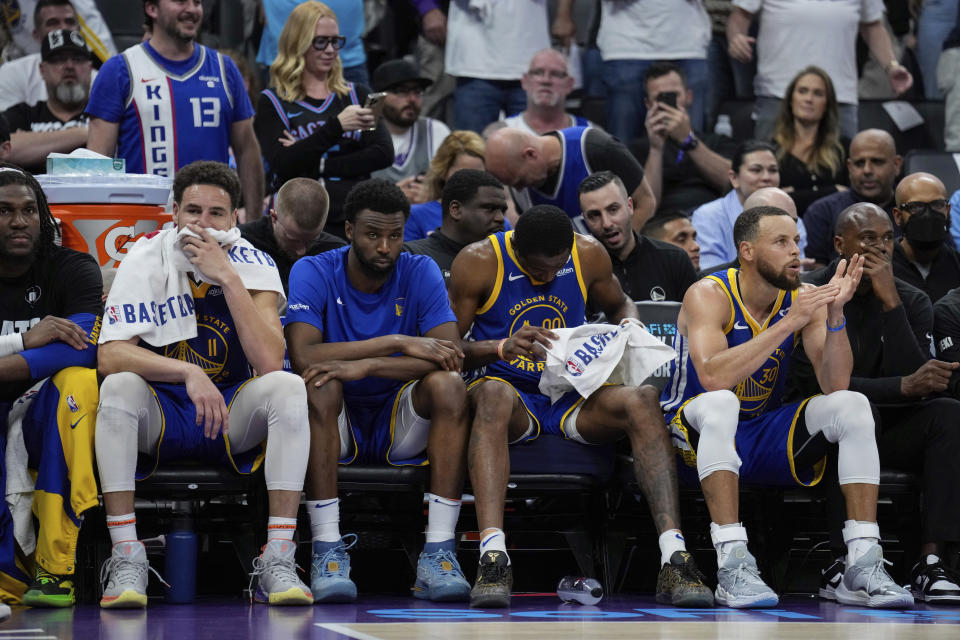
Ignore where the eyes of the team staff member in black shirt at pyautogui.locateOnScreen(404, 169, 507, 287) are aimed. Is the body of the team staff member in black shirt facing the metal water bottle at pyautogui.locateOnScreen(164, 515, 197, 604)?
no

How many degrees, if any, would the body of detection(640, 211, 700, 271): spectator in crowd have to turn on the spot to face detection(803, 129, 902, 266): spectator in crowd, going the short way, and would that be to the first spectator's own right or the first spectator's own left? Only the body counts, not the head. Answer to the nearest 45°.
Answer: approximately 90° to the first spectator's own left

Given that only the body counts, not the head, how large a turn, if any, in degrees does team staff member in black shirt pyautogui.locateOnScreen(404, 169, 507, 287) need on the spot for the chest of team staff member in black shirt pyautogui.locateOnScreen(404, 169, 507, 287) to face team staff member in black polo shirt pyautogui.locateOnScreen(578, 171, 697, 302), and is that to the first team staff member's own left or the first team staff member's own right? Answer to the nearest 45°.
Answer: approximately 45° to the first team staff member's own left

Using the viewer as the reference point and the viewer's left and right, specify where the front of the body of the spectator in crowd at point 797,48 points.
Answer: facing the viewer

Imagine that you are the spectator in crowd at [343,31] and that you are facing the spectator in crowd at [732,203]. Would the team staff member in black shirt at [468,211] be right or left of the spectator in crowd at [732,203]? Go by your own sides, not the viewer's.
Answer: right

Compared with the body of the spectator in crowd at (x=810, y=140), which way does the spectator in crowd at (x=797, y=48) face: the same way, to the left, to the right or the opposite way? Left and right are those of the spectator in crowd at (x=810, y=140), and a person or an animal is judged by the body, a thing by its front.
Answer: the same way

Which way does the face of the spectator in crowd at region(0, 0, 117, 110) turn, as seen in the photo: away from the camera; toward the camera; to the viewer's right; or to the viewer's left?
toward the camera

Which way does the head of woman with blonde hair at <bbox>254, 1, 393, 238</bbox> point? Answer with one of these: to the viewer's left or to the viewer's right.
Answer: to the viewer's right

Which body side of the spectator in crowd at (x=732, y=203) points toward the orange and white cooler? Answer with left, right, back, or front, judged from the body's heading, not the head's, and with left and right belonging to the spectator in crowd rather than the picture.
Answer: right

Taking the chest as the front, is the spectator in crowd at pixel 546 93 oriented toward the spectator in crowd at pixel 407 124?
no

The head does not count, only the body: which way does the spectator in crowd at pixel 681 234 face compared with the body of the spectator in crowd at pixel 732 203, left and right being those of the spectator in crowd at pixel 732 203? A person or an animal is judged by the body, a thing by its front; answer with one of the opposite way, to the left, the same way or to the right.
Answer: the same way

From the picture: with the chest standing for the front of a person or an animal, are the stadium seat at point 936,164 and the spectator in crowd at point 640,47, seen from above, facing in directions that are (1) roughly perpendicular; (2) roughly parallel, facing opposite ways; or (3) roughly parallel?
roughly parallel

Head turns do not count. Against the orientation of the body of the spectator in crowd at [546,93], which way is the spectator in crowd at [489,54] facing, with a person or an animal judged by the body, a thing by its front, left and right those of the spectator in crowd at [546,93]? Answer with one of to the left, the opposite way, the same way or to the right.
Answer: the same way

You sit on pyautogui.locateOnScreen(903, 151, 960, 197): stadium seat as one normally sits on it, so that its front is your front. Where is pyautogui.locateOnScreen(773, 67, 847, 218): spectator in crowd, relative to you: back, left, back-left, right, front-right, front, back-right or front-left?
right

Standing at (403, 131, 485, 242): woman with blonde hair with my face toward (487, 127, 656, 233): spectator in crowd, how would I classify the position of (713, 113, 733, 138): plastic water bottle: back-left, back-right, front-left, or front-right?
front-left

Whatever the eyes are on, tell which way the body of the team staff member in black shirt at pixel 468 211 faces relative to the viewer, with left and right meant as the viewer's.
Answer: facing the viewer and to the right of the viewer

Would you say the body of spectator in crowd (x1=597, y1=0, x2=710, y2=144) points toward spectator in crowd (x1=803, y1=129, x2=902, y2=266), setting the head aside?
no

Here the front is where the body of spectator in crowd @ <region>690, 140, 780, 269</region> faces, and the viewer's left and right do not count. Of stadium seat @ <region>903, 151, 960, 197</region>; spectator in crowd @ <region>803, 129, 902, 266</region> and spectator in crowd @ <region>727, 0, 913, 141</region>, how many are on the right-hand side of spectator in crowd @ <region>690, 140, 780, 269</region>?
0

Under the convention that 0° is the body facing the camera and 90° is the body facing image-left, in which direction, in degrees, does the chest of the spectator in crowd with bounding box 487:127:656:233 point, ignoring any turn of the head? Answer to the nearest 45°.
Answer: approximately 45°

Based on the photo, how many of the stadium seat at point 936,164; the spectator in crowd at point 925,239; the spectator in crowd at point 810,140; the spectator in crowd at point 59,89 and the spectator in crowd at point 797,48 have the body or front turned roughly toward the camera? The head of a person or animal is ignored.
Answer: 5

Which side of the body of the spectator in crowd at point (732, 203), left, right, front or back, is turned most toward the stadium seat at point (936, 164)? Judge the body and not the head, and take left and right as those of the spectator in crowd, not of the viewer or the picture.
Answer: left

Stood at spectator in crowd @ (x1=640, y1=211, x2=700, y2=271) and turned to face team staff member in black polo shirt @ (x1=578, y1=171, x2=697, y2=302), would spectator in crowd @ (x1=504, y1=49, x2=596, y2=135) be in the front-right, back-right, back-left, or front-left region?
back-right

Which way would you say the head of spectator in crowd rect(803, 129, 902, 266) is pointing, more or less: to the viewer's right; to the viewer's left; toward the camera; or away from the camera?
toward the camera
